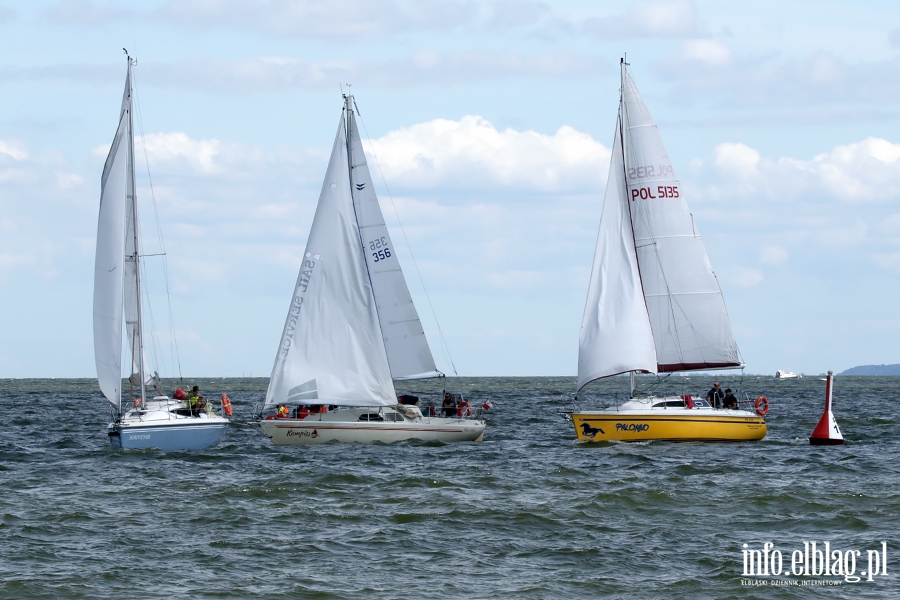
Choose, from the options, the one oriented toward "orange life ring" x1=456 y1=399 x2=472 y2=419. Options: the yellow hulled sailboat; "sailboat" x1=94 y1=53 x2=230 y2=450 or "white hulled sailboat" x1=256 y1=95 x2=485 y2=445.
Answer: the yellow hulled sailboat

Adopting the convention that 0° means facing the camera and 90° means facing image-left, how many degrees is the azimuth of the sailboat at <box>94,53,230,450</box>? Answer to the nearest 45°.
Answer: approximately 45°

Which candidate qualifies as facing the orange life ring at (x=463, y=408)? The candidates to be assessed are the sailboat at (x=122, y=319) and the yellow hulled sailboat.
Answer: the yellow hulled sailboat

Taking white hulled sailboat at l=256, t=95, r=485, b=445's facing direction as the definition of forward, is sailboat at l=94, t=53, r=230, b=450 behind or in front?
in front

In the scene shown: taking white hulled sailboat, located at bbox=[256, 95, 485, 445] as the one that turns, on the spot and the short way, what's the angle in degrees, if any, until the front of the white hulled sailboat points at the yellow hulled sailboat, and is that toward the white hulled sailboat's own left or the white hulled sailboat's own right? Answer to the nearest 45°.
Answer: approximately 180°

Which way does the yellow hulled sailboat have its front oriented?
to the viewer's left

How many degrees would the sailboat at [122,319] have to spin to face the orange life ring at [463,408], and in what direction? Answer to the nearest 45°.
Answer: approximately 135° to its left

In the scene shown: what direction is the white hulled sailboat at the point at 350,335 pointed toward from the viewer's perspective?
to the viewer's left

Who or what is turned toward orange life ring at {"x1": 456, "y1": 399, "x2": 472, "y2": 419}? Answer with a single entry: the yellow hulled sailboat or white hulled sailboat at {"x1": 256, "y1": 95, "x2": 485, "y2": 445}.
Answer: the yellow hulled sailboat

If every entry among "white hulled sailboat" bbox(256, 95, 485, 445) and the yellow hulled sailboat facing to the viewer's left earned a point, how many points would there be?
2

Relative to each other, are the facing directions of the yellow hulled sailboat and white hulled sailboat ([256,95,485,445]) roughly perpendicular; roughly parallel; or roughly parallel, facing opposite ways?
roughly parallel

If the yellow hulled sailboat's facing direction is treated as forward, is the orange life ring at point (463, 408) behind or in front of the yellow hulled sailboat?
in front

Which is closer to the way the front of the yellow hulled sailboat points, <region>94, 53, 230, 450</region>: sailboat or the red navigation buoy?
the sailboat

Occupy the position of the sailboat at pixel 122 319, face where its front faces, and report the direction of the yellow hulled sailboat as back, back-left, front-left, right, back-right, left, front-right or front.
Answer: back-left

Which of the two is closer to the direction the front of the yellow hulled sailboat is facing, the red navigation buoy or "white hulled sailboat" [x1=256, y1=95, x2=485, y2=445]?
the white hulled sailboat

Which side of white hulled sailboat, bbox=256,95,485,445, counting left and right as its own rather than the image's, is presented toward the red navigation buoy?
back
